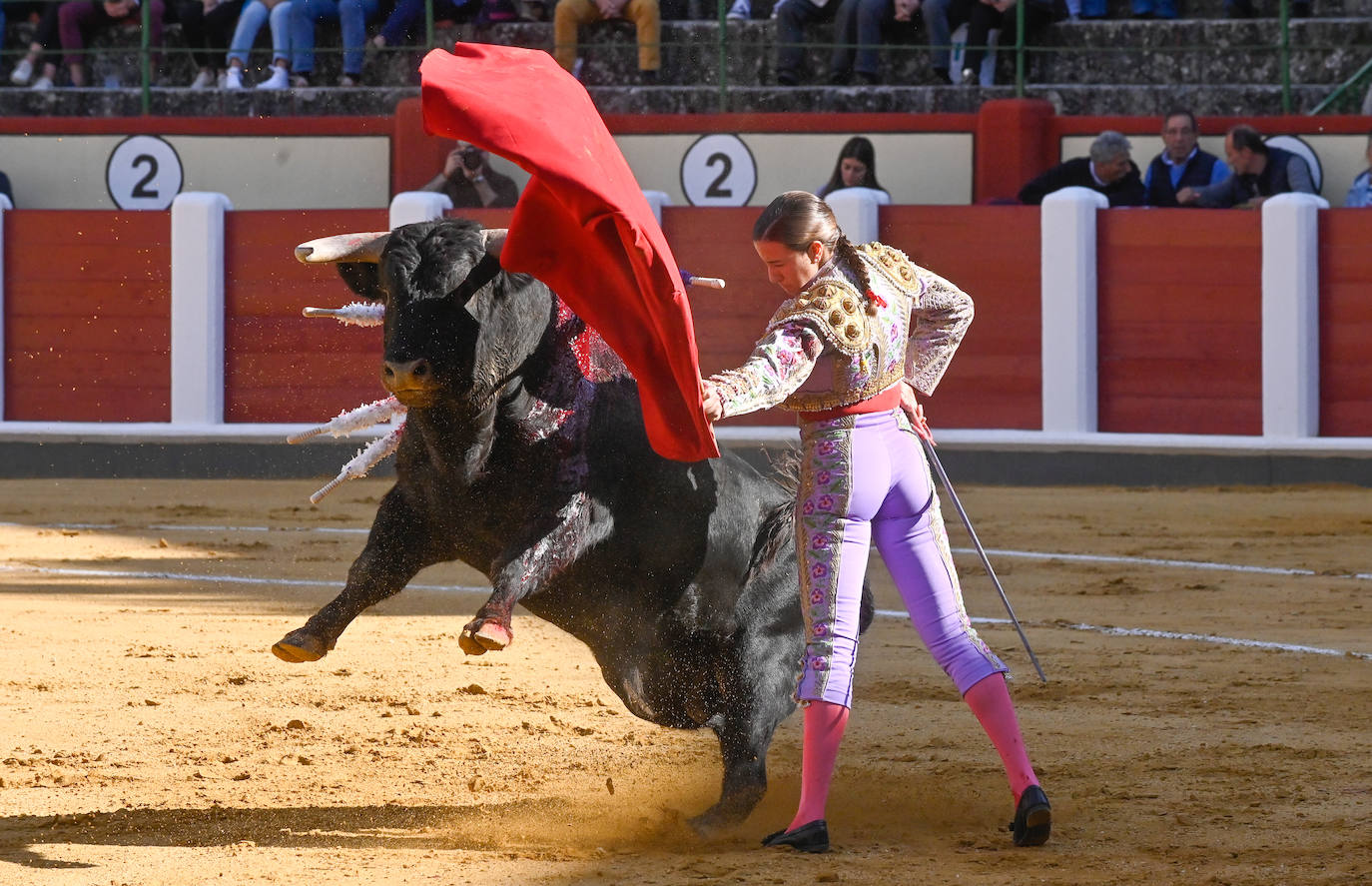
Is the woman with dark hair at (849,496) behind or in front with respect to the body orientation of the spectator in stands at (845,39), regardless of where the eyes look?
in front

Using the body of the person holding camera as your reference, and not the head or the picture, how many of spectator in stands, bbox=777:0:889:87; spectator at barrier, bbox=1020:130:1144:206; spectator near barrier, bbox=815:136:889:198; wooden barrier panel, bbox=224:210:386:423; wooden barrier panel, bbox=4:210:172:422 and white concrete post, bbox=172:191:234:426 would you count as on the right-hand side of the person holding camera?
3

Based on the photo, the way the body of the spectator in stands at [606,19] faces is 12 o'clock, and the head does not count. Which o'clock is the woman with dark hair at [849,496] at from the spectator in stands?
The woman with dark hair is roughly at 12 o'clock from the spectator in stands.

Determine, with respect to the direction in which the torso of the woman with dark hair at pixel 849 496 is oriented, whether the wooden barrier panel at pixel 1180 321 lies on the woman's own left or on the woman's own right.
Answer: on the woman's own right

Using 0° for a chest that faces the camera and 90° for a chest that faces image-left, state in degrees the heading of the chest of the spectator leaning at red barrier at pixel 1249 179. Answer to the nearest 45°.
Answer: approximately 45°

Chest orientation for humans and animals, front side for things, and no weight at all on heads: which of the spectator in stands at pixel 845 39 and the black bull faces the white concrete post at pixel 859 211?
the spectator in stands

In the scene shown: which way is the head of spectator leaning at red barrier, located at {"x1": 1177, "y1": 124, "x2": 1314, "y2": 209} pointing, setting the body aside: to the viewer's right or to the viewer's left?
to the viewer's left

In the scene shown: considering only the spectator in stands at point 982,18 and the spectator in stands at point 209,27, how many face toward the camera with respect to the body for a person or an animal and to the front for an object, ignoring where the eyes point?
2

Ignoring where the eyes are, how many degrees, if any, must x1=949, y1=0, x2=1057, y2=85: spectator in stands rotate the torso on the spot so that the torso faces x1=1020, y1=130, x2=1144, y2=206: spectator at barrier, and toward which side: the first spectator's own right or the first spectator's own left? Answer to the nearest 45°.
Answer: approximately 45° to the first spectator's own left

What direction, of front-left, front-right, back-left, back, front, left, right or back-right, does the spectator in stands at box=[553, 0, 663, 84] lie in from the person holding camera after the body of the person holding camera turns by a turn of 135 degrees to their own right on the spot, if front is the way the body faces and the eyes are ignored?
right
